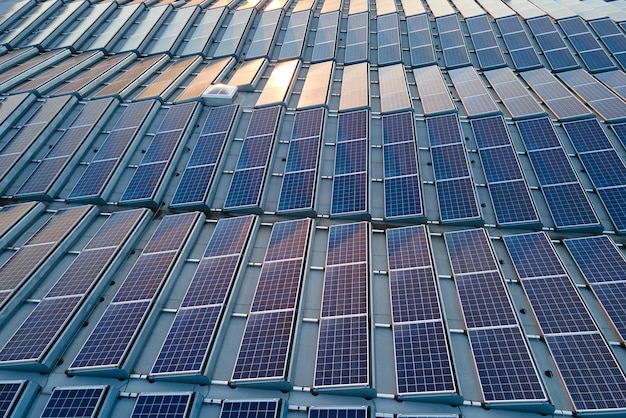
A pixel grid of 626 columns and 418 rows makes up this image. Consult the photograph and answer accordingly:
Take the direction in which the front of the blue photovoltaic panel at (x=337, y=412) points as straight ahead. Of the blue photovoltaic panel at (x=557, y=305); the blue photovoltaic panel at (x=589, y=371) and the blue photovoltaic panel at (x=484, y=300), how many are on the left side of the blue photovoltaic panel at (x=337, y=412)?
3

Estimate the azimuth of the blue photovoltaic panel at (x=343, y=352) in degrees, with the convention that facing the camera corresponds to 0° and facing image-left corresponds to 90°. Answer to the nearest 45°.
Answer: approximately 0°

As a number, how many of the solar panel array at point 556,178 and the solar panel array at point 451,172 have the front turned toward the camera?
2

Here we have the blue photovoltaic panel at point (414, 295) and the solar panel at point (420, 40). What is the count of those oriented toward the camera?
2

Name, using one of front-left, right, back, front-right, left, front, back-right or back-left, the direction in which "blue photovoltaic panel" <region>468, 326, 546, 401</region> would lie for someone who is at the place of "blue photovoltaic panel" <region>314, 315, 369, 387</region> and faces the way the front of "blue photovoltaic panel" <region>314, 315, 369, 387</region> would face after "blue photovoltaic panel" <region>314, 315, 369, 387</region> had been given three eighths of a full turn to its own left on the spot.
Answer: front-right

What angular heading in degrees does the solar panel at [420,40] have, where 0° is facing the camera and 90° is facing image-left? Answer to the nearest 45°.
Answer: approximately 0°

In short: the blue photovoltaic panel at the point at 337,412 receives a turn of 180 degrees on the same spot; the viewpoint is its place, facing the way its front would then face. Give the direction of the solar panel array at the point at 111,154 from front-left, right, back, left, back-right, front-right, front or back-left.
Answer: left

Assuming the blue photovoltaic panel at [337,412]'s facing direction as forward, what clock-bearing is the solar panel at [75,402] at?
The solar panel is roughly at 3 o'clock from the blue photovoltaic panel.
